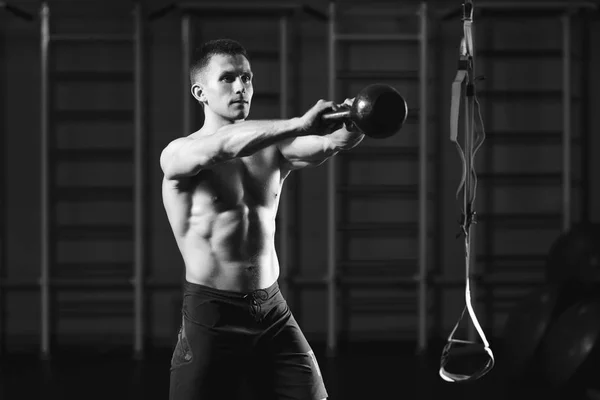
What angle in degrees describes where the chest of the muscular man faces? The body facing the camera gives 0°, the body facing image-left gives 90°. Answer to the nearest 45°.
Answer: approximately 315°

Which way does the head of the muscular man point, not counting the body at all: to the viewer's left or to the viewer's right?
to the viewer's right

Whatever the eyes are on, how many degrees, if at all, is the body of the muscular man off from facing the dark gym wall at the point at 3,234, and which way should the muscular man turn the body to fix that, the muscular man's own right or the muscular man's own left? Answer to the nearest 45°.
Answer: approximately 180°

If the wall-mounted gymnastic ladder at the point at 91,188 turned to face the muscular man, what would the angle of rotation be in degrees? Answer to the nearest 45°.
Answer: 0° — it already faces them

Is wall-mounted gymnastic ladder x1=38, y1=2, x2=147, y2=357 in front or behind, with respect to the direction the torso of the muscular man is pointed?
behind
